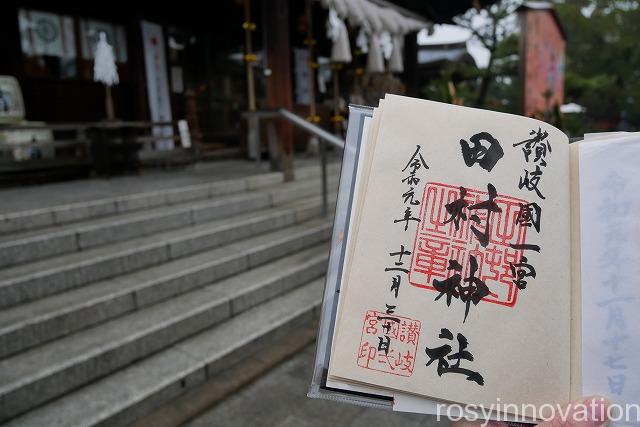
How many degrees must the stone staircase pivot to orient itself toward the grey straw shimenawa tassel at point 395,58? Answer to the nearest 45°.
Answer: approximately 90° to its left

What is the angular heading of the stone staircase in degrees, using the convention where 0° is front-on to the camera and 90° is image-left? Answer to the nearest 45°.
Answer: approximately 315°

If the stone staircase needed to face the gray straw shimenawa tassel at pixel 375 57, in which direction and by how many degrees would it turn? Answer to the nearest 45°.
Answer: approximately 90° to its left
